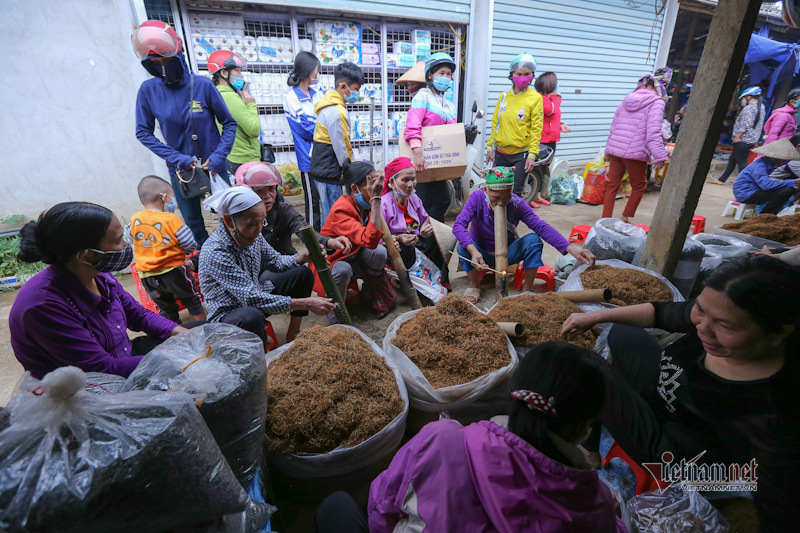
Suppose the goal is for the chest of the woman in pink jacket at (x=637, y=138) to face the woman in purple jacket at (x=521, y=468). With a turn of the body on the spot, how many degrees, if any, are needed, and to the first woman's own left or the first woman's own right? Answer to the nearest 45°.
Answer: approximately 135° to the first woman's own right

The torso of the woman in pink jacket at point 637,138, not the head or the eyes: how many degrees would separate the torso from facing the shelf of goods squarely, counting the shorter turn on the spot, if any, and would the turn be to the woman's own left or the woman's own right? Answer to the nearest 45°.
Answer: approximately 135° to the woman's own left

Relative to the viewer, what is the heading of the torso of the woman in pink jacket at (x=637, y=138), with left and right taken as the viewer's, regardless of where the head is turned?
facing away from the viewer and to the right of the viewer

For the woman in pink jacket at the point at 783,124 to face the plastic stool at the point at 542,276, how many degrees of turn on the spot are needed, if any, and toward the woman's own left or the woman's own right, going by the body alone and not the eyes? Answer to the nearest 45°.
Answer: approximately 90° to the woman's own right
